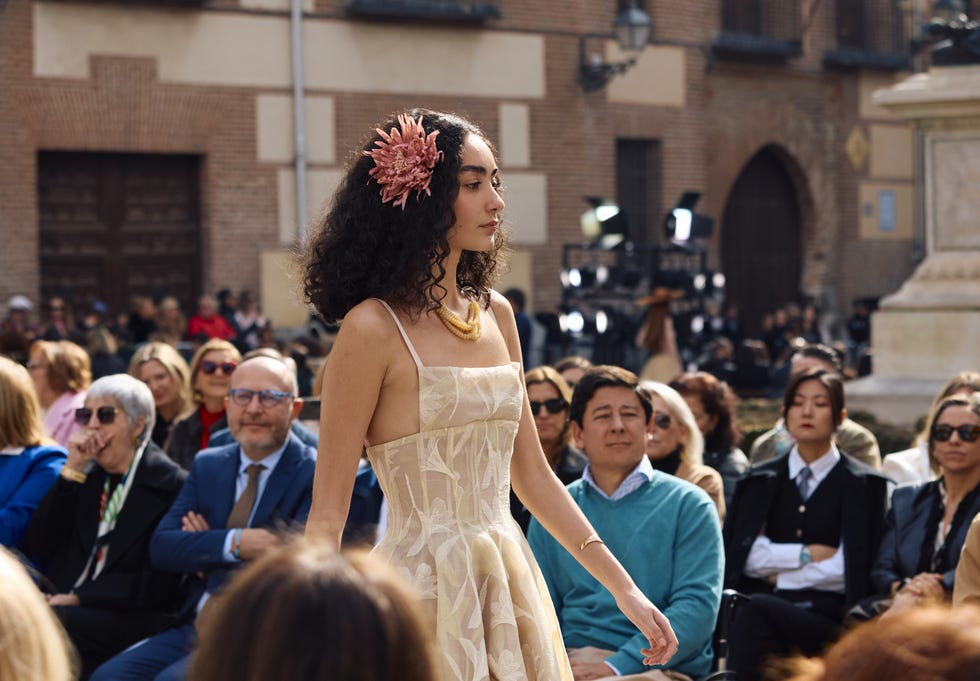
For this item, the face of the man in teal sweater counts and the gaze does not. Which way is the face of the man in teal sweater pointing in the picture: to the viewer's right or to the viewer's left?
to the viewer's left

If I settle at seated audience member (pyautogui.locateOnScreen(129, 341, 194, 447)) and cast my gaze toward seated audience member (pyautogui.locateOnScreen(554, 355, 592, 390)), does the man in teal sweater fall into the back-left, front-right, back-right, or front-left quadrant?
front-right

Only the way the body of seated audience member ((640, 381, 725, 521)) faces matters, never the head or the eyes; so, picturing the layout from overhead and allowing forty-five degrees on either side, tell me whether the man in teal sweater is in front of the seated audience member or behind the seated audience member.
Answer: in front

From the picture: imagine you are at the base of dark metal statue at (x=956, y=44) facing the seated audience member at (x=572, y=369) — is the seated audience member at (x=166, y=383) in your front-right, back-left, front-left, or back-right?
front-right

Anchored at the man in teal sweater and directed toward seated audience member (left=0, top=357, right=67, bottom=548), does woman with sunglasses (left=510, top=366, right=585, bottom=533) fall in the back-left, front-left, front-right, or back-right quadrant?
front-right

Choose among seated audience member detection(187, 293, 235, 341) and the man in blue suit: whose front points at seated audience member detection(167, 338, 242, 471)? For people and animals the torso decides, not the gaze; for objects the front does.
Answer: seated audience member detection(187, 293, 235, 341)

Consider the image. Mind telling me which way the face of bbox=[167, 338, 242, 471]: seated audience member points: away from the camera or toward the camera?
toward the camera

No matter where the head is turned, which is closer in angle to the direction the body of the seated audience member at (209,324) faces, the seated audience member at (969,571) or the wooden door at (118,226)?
the seated audience member

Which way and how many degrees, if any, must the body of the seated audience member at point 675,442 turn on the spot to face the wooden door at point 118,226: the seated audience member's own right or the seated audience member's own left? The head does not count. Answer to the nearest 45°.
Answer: approximately 90° to the seated audience member's own right

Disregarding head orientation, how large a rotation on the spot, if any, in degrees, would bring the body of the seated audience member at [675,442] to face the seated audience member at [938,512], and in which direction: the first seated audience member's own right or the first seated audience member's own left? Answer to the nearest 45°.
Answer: approximately 90° to the first seated audience member's own left

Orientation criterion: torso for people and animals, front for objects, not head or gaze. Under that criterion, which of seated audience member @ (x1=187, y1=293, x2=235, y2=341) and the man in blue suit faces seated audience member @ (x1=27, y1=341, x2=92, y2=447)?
seated audience member @ (x1=187, y1=293, x2=235, y2=341)

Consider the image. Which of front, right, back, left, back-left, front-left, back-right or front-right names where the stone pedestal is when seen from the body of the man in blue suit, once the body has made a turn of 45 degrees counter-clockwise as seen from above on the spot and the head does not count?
back-left

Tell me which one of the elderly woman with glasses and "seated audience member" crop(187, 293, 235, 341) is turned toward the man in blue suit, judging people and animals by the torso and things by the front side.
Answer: the seated audience member
